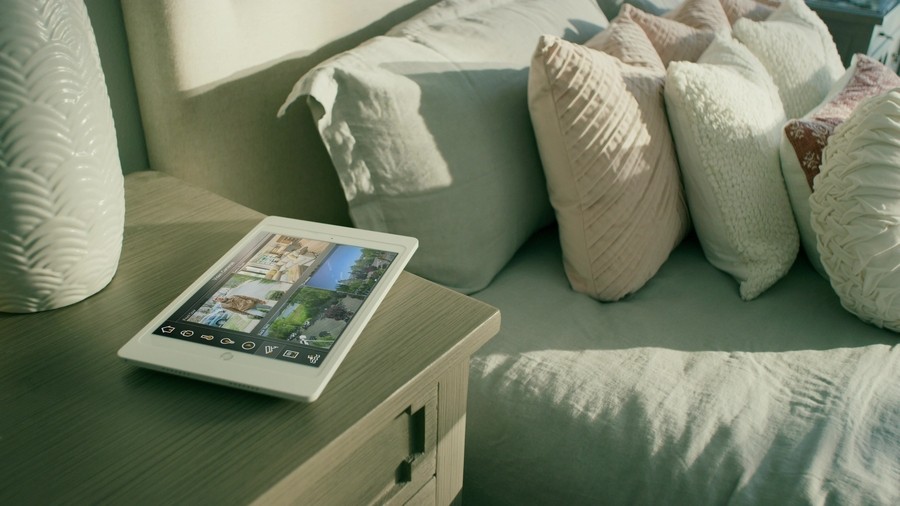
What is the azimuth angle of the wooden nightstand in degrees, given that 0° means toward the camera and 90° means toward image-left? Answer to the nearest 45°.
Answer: approximately 315°

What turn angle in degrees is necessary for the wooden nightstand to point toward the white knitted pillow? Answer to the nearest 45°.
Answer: approximately 90° to its left

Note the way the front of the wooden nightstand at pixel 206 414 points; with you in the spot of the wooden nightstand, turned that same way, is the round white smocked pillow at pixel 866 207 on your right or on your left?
on your left

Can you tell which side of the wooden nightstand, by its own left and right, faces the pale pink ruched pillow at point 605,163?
left

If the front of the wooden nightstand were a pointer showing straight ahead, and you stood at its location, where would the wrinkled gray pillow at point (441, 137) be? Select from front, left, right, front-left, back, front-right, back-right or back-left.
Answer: left

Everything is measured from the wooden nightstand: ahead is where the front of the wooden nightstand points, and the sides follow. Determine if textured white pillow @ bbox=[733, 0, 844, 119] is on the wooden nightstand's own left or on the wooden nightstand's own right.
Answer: on the wooden nightstand's own left

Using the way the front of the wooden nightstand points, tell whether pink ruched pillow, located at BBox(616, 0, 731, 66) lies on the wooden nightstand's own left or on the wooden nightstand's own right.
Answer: on the wooden nightstand's own left
